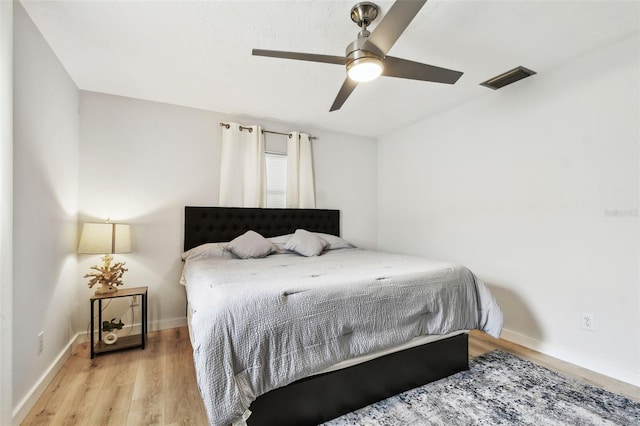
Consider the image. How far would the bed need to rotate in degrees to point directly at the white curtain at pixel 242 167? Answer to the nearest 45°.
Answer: approximately 180°

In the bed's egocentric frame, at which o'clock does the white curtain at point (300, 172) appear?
The white curtain is roughly at 7 o'clock from the bed.

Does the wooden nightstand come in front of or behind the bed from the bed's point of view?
behind

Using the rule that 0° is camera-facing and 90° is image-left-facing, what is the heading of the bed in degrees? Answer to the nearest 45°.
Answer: approximately 315°
